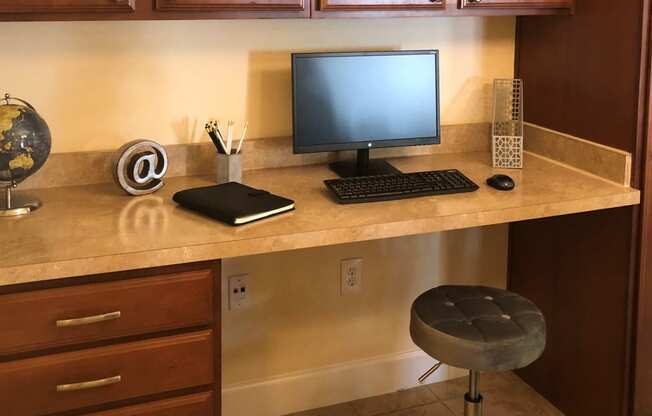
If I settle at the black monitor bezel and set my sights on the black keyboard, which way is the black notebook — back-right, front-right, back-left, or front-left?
front-right

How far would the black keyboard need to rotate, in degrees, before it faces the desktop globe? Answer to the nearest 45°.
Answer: approximately 90° to its right

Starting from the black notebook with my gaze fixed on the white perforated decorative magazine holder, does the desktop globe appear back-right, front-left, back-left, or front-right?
back-left

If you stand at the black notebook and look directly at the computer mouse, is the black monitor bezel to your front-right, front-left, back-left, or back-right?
front-left

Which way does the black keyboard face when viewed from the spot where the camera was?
facing the viewer
